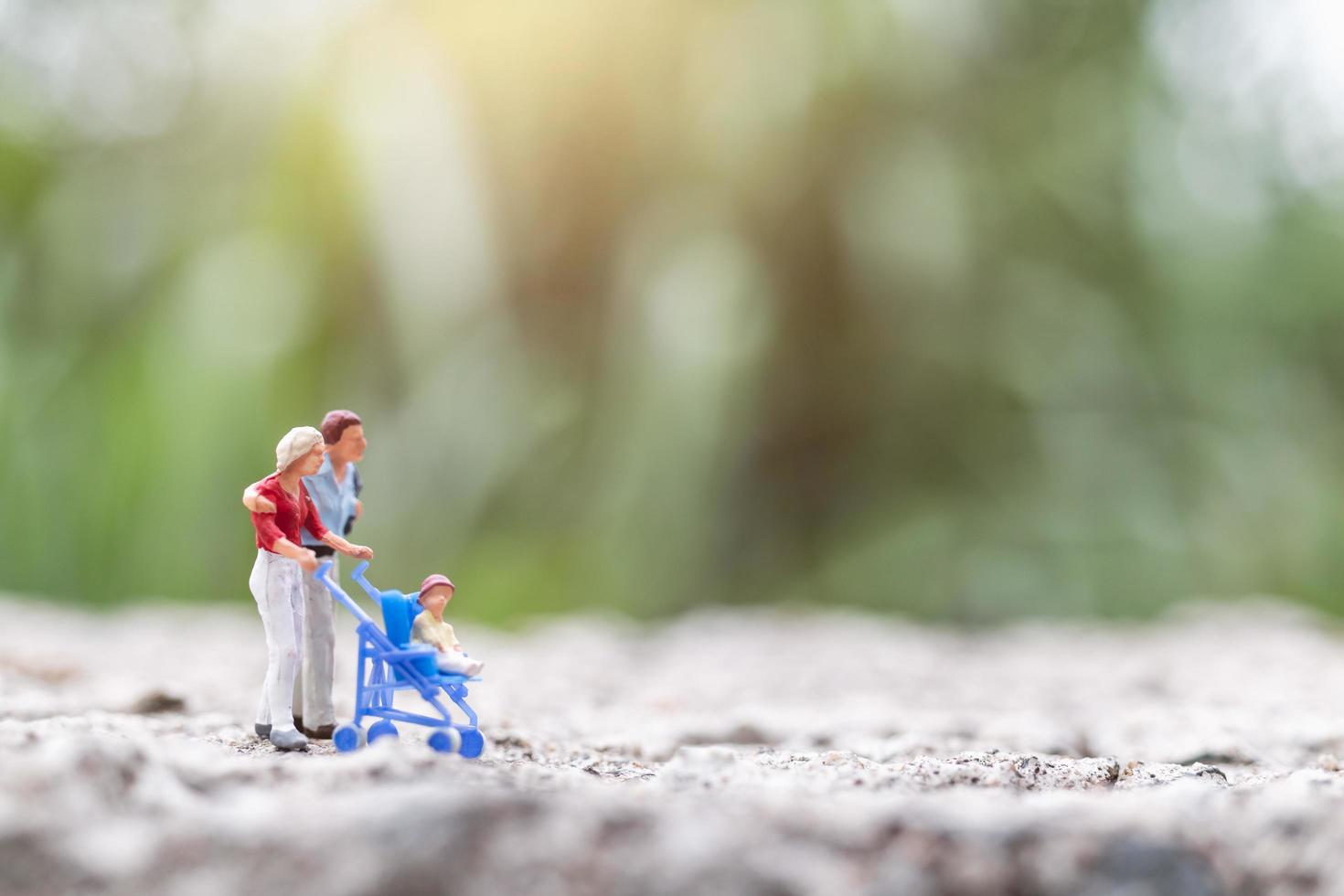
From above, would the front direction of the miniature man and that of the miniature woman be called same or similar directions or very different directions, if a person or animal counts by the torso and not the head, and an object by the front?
same or similar directions

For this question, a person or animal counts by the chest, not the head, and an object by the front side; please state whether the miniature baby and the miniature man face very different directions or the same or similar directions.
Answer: same or similar directions

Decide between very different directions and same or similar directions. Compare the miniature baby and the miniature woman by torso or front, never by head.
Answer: same or similar directions

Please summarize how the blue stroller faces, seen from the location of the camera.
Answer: facing the viewer and to the right of the viewer

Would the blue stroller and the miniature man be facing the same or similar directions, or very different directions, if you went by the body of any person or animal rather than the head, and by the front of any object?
same or similar directions

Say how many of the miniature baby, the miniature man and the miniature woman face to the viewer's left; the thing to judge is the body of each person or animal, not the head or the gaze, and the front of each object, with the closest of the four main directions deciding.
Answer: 0

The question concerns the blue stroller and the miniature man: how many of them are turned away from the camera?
0
